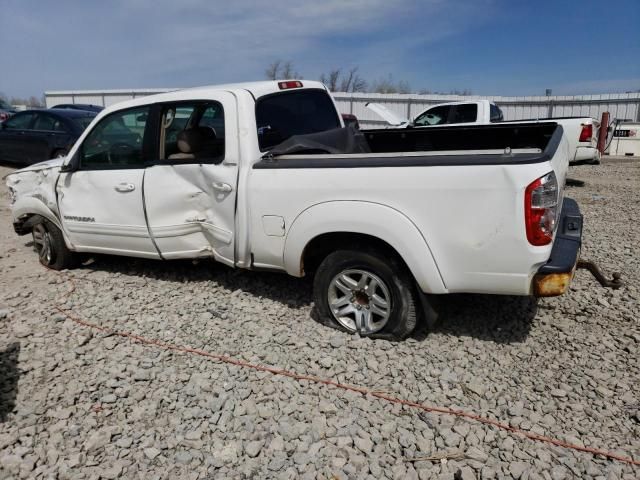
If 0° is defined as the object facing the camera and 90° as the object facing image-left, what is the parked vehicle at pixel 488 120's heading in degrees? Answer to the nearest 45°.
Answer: approximately 90°

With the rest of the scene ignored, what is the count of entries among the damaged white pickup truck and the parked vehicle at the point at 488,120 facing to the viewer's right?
0

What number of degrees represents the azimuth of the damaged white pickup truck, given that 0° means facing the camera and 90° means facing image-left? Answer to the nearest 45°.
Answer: approximately 135°

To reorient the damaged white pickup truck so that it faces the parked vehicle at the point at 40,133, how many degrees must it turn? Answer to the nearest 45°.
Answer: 0° — it already faces it

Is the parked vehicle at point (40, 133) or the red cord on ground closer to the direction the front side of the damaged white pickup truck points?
the parked vehicle

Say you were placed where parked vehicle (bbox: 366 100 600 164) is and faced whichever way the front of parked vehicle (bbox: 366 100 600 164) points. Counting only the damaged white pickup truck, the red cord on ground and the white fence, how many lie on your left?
2

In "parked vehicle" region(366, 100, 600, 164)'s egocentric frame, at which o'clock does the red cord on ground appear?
The red cord on ground is roughly at 9 o'clock from the parked vehicle.

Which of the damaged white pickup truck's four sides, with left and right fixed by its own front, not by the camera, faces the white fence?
right

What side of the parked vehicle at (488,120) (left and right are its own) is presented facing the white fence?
right

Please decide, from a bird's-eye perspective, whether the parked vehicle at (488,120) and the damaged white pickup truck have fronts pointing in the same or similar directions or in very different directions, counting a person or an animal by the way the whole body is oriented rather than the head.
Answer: same or similar directions

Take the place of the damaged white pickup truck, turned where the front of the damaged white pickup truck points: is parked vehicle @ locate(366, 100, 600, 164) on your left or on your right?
on your right
